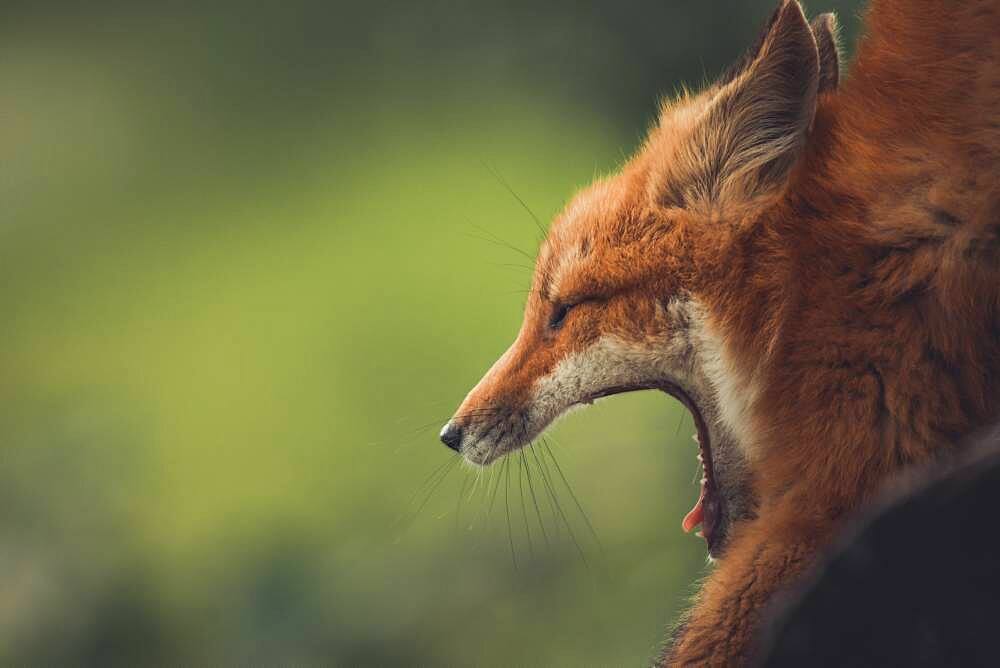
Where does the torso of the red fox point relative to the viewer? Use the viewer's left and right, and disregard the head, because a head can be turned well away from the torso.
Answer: facing to the left of the viewer
